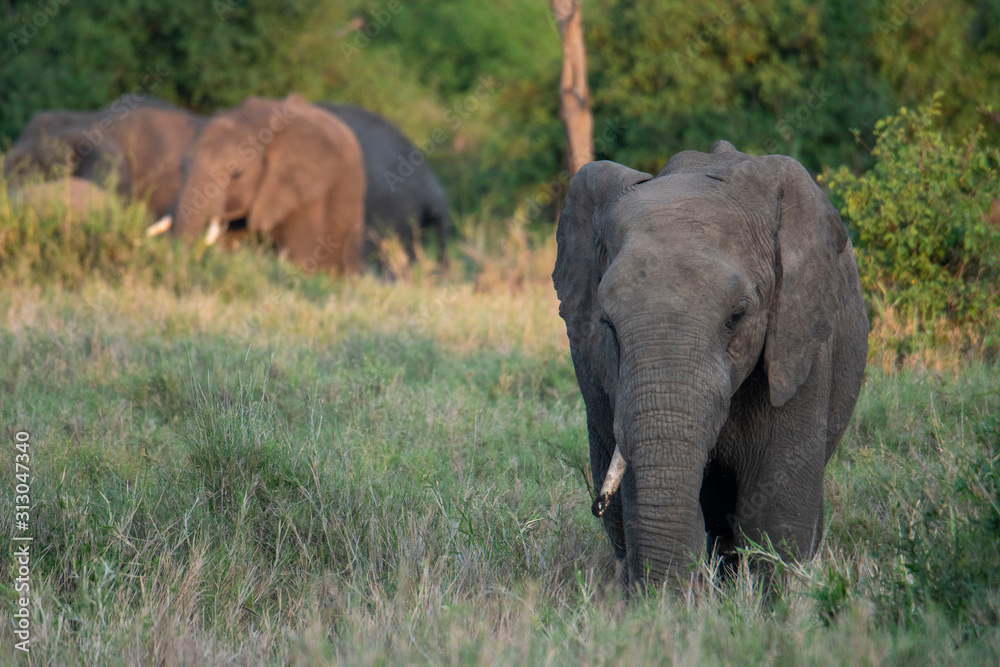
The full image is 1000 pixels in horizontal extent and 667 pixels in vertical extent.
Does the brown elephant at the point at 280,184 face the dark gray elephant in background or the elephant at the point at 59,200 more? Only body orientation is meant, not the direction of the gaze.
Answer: the elephant

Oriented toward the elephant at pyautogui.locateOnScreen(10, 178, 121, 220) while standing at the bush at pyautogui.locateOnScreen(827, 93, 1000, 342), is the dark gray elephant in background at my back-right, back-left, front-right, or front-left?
front-right

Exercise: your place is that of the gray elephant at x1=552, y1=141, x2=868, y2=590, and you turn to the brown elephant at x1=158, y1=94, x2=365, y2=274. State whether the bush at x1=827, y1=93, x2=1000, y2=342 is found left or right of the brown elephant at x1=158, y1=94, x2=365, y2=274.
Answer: right

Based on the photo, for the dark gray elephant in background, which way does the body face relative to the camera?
to the viewer's left

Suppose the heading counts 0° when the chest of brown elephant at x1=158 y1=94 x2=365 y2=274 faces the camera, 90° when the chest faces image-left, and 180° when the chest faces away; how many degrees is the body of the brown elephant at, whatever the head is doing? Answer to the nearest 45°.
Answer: approximately 45°

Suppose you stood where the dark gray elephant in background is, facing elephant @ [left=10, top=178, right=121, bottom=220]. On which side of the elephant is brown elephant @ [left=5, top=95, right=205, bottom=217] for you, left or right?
right

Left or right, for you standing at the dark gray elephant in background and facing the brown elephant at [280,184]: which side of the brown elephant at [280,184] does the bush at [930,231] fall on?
left

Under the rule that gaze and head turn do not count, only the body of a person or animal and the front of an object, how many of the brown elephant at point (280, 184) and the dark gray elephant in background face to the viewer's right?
0

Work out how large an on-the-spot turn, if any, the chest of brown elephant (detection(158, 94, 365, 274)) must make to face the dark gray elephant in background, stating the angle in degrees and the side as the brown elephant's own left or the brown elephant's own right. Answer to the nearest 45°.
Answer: approximately 180°

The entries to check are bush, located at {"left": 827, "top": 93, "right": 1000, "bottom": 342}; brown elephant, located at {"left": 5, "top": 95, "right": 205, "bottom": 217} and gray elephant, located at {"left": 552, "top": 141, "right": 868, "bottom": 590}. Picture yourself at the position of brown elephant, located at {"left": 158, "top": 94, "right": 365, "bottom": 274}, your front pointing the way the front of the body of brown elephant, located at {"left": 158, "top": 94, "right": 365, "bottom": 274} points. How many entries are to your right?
1

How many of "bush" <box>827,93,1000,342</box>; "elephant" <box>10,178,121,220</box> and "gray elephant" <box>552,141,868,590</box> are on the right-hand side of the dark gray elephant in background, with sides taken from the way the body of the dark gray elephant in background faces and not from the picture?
0

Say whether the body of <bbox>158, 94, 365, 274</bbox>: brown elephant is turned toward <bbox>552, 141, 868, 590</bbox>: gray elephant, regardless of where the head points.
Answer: no

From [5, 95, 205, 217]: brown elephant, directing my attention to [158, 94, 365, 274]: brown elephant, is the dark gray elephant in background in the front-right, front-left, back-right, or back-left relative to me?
front-left

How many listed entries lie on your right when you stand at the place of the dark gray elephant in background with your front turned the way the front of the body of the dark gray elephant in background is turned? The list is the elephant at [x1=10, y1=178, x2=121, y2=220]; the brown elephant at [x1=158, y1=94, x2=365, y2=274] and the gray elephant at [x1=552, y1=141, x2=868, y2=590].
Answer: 0

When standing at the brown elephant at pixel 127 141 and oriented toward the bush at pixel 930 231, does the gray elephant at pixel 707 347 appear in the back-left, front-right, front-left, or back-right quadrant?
front-right

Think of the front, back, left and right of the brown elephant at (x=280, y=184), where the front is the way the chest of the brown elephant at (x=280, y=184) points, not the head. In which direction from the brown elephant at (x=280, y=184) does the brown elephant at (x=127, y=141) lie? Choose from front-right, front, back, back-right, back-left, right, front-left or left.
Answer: right
